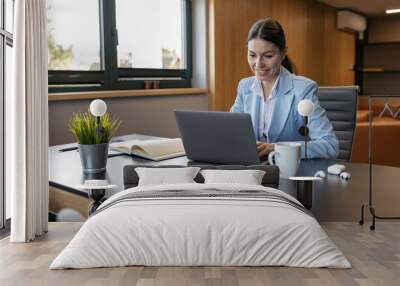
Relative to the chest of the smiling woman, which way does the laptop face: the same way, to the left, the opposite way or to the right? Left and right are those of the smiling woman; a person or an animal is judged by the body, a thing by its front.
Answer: the opposite way

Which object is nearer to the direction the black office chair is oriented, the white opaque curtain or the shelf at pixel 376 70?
the white opaque curtain

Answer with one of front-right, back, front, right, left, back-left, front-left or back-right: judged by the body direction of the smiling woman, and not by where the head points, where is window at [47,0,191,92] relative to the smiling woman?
right

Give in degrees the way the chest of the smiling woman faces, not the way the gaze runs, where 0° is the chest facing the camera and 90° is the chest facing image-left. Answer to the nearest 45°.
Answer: approximately 45°
